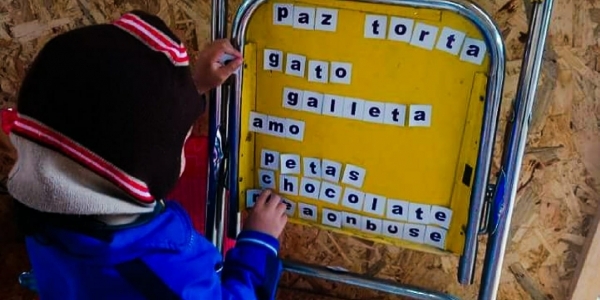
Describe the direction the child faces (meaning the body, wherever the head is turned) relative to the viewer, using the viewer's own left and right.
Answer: facing away from the viewer and to the right of the viewer

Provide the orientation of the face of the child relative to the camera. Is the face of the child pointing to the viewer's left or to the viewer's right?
to the viewer's right

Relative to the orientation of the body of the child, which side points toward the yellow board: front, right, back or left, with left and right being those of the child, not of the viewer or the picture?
front
